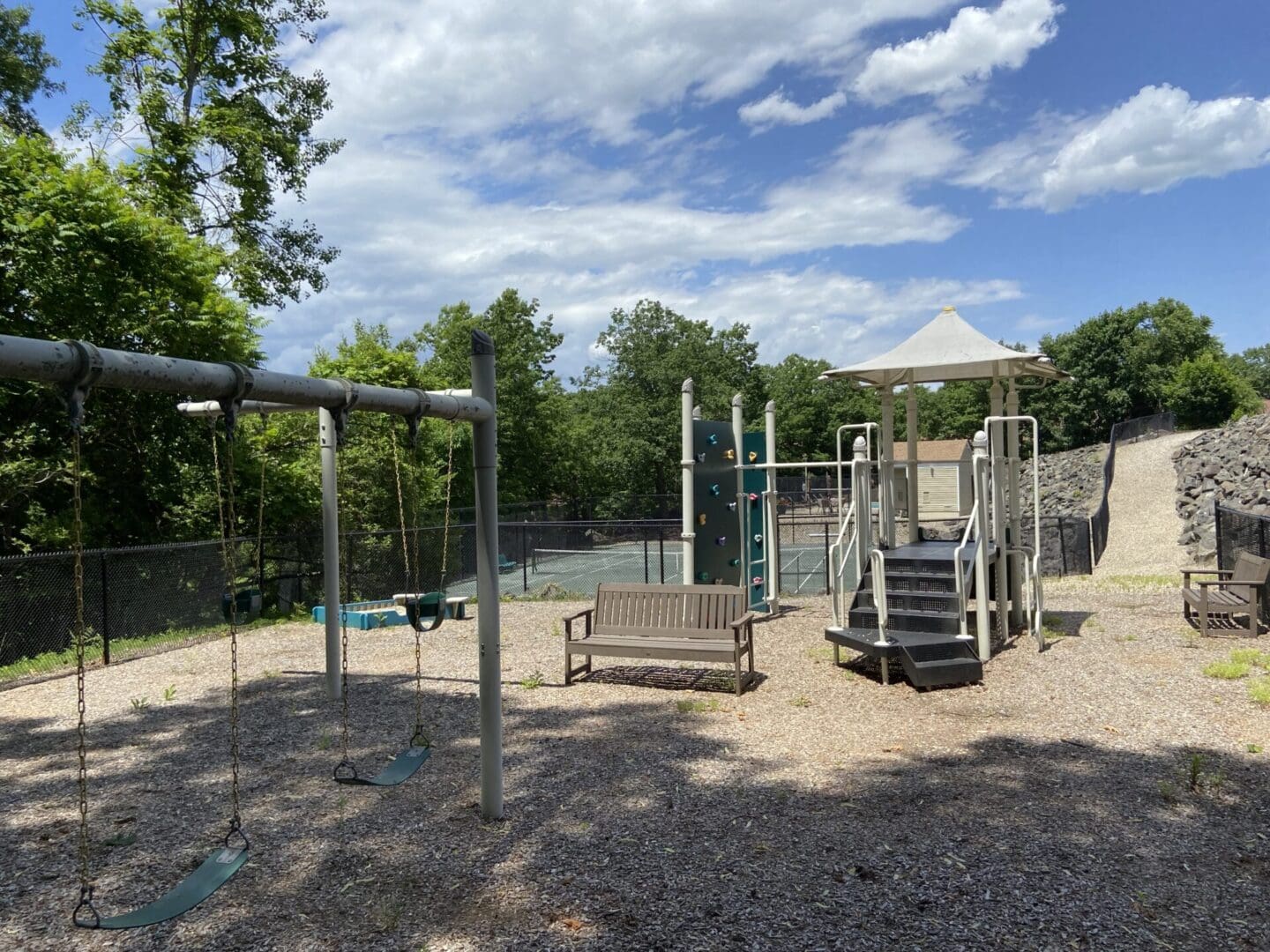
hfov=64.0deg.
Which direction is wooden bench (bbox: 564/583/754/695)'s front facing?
toward the camera

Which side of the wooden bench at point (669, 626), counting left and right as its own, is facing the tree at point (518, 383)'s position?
back

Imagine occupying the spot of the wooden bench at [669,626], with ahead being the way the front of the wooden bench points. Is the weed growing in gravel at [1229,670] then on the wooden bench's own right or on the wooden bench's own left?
on the wooden bench's own left

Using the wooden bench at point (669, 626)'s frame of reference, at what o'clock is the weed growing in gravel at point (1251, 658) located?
The weed growing in gravel is roughly at 9 o'clock from the wooden bench.

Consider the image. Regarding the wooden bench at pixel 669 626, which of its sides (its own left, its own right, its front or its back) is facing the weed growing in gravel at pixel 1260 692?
left

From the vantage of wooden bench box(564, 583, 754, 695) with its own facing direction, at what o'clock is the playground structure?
The playground structure is roughly at 8 o'clock from the wooden bench.

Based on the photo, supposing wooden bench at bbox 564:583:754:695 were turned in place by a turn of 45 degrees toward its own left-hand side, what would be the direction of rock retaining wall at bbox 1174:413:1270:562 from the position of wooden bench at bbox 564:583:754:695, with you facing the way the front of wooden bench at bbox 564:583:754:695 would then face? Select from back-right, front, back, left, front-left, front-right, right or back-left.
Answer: left

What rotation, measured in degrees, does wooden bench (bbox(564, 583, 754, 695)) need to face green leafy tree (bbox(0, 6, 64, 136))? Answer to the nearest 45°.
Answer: approximately 135° to its right

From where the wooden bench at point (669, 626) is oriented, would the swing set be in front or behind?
in front

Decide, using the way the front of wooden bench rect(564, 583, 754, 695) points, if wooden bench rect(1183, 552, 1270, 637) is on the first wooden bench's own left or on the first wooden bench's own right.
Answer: on the first wooden bench's own left

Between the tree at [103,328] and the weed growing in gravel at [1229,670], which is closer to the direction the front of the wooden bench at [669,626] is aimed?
the weed growing in gravel

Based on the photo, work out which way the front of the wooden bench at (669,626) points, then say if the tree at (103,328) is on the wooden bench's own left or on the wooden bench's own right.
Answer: on the wooden bench's own right

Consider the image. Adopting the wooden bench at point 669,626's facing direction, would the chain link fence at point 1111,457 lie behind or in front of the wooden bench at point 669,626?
behind

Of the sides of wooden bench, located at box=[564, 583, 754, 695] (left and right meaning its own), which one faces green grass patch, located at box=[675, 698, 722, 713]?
front

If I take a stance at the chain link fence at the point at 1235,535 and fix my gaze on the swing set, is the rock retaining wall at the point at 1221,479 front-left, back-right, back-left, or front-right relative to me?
back-right

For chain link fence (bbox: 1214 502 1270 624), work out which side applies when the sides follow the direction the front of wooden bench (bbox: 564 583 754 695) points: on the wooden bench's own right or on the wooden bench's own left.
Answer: on the wooden bench's own left
